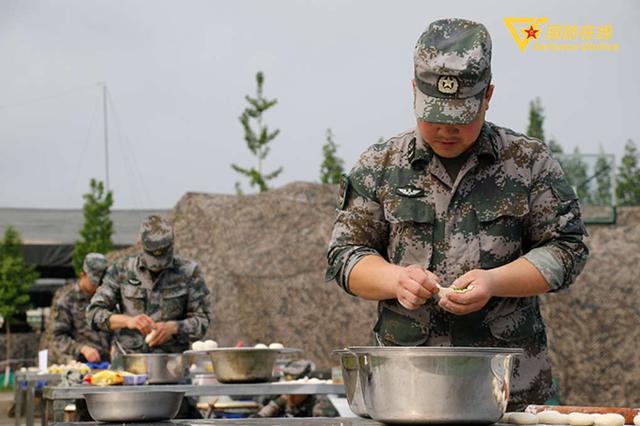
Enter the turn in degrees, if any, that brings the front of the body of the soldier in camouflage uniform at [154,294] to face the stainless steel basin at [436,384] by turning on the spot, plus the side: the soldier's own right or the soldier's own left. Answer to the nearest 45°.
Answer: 0° — they already face it

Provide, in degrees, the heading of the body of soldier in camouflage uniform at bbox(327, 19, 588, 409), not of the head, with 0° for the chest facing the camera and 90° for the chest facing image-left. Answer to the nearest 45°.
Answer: approximately 0°

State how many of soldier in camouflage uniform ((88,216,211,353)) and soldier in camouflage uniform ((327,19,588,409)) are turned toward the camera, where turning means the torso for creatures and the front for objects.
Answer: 2

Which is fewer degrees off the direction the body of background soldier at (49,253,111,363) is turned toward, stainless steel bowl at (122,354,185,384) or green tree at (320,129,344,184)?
the stainless steel bowl

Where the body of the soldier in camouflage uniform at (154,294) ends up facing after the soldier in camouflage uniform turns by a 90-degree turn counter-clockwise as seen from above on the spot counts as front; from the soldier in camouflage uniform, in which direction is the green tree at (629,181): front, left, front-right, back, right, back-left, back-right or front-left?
front-left

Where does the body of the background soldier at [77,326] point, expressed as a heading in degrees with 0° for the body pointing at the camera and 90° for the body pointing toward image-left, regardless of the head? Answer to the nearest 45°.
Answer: approximately 315°

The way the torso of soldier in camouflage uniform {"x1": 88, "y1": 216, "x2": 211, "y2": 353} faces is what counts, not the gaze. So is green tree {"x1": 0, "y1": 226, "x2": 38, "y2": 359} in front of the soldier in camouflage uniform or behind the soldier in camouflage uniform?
behind

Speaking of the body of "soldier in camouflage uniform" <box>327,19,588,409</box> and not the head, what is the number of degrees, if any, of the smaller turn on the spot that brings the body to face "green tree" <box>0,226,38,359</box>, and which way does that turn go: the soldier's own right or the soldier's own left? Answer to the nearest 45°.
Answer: approximately 135° to the soldier's own right
